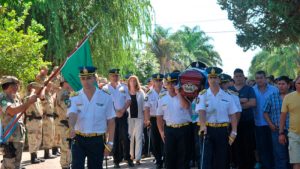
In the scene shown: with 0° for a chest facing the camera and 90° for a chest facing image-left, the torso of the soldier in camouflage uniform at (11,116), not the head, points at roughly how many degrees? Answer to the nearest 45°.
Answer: approximately 270°

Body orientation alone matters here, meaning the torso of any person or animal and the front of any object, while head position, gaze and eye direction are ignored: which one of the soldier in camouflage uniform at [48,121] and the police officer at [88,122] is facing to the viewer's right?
the soldier in camouflage uniform

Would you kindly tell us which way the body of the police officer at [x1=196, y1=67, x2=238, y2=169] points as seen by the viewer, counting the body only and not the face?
toward the camera

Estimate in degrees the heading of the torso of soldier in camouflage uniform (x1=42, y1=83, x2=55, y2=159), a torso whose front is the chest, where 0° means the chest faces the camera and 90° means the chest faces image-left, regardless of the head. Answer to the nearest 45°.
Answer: approximately 270°

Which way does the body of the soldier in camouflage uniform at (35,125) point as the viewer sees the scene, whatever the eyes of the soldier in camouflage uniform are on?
to the viewer's right

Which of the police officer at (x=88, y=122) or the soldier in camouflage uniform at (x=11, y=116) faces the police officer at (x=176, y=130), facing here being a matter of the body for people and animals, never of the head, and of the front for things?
the soldier in camouflage uniform

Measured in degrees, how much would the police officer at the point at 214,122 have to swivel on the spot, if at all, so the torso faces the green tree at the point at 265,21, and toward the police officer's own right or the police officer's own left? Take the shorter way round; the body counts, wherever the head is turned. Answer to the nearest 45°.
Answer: approximately 180°

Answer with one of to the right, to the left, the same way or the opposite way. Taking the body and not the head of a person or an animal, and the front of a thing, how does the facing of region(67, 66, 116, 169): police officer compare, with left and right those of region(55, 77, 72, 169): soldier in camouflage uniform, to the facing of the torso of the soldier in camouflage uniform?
to the right
